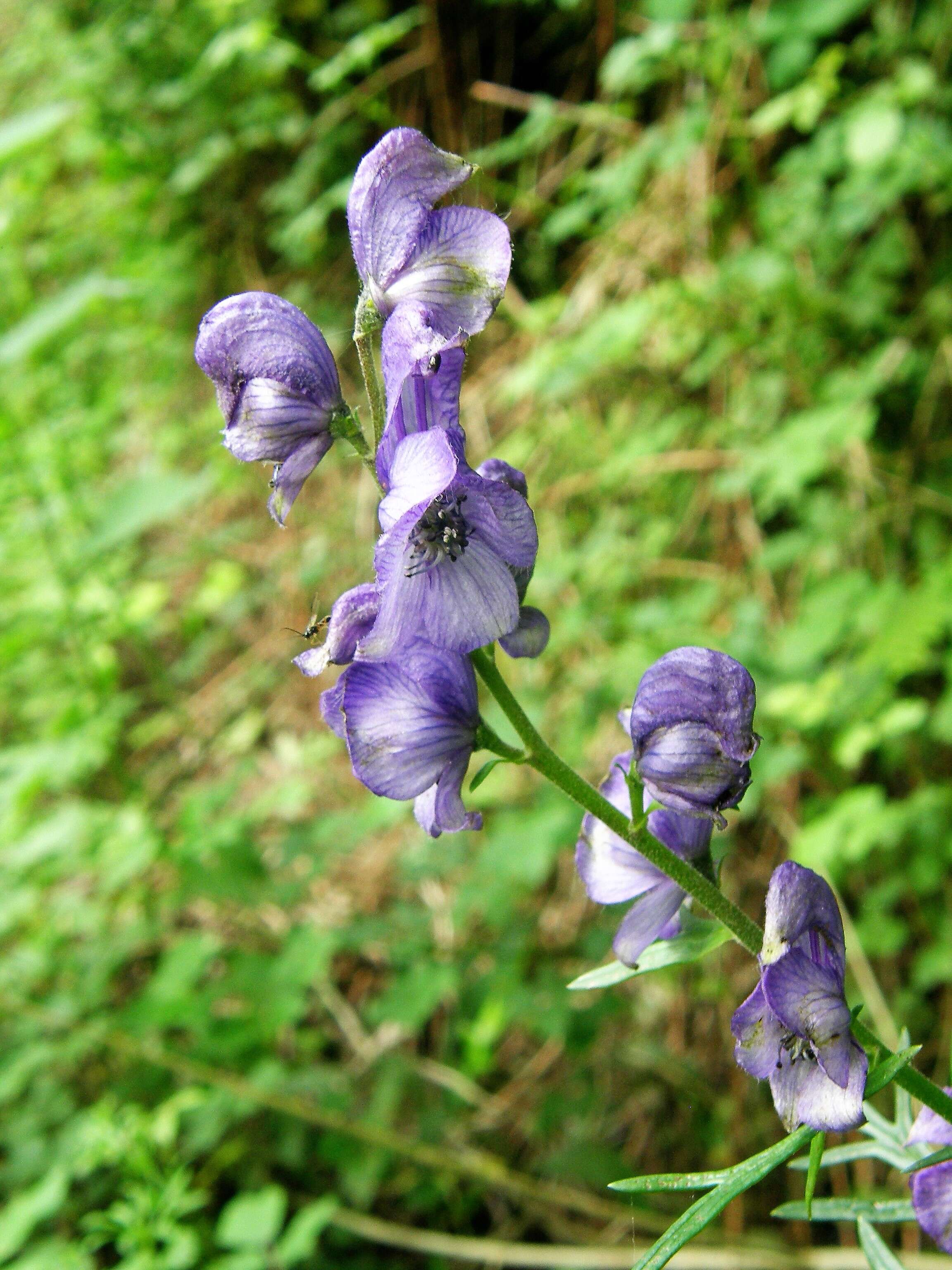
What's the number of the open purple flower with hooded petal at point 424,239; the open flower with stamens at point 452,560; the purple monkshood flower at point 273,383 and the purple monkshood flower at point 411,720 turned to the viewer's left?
2

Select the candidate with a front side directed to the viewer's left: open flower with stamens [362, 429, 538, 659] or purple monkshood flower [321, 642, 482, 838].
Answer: the purple monkshood flower

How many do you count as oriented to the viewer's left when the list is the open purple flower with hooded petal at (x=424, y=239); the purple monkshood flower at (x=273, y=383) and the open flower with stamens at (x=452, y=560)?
1

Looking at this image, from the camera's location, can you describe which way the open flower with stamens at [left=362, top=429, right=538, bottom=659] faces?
facing the viewer

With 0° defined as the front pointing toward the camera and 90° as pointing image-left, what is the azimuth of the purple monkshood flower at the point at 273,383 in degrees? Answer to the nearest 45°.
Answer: approximately 90°

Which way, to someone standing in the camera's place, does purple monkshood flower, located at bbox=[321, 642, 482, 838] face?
facing to the left of the viewer
